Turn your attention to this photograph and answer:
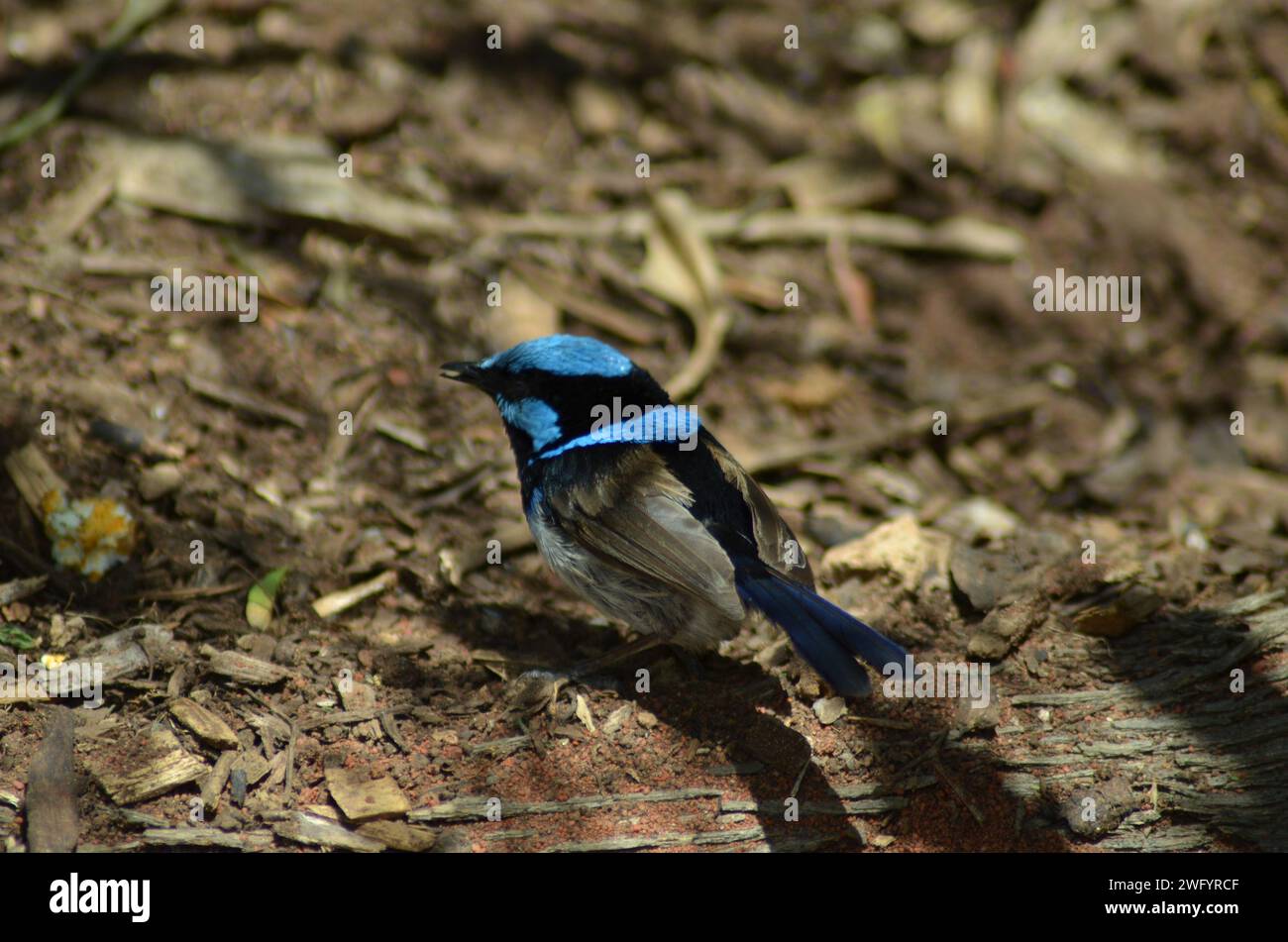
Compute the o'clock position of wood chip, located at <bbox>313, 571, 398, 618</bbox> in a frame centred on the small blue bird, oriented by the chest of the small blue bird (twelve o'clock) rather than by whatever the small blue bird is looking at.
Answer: The wood chip is roughly at 11 o'clock from the small blue bird.

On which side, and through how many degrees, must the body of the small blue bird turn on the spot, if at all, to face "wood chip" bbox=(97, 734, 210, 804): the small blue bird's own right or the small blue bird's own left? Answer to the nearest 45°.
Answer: approximately 90° to the small blue bird's own left

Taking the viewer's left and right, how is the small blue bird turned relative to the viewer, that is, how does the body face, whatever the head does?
facing away from the viewer and to the left of the viewer

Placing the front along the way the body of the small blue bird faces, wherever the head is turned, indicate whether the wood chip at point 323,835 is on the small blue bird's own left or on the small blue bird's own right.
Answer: on the small blue bird's own left

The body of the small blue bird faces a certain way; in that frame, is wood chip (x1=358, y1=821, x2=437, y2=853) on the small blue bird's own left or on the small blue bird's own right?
on the small blue bird's own left

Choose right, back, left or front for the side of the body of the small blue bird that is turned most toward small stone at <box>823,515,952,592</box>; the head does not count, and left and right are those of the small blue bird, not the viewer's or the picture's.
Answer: right

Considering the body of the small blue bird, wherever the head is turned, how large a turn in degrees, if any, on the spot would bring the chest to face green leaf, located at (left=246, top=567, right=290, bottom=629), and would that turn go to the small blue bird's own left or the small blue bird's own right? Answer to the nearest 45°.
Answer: approximately 45° to the small blue bird's own left

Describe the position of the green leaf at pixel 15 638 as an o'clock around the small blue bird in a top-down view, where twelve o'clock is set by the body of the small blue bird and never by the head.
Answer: The green leaf is roughly at 10 o'clock from the small blue bird.

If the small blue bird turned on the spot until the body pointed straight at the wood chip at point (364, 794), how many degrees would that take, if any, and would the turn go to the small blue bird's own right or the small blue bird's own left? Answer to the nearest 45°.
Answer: approximately 90° to the small blue bird's own left

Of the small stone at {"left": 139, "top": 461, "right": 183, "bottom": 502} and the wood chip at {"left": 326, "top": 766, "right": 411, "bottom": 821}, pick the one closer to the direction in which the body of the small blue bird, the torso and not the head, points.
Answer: the small stone
